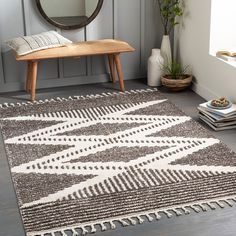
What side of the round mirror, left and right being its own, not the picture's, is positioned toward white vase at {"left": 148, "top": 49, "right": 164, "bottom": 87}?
left

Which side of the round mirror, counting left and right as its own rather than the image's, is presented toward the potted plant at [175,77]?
left

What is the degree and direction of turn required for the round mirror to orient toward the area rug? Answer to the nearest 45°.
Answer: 0° — it already faces it

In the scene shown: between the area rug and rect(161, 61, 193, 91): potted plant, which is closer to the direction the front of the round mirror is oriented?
the area rug

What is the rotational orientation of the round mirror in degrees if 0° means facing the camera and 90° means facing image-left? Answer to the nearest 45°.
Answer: approximately 0°

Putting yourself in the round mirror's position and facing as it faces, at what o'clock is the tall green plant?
The tall green plant is roughly at 9 o'clock from the round mirror.

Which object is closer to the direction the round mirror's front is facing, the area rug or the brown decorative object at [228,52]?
the area rug

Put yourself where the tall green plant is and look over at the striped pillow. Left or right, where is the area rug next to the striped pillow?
left

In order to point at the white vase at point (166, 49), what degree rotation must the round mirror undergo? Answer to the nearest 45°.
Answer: approximately 90° to its left
